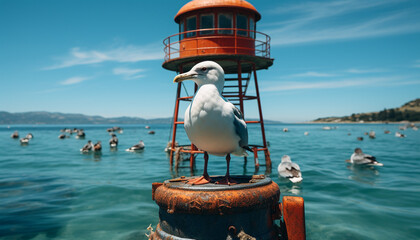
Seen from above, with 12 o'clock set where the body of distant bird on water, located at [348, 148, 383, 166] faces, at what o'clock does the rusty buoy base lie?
The rusty buoy base is roughly at 9 o'clock from the distant bird on water.

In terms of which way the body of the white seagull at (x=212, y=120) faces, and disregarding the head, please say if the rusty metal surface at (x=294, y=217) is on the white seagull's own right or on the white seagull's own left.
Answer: on the white seagull's own left

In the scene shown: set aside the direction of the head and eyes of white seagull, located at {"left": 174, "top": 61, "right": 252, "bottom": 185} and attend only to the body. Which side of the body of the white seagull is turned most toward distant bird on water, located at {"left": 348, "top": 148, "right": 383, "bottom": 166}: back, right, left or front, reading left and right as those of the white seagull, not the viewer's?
back

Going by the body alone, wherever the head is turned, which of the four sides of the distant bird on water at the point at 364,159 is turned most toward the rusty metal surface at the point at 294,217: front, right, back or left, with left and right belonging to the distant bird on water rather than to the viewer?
left

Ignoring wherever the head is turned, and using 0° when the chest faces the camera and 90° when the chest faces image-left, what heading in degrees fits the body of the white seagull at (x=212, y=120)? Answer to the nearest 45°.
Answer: approximately 45°

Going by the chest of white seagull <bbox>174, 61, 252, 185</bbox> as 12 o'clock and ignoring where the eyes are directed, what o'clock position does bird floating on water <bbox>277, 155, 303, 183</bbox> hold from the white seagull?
The bird floating on water is roughly at 5 o'clock from the white seagull.

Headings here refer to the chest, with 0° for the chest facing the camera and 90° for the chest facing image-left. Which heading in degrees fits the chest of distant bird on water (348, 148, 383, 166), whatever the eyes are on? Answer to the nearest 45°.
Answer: approximately 90°
